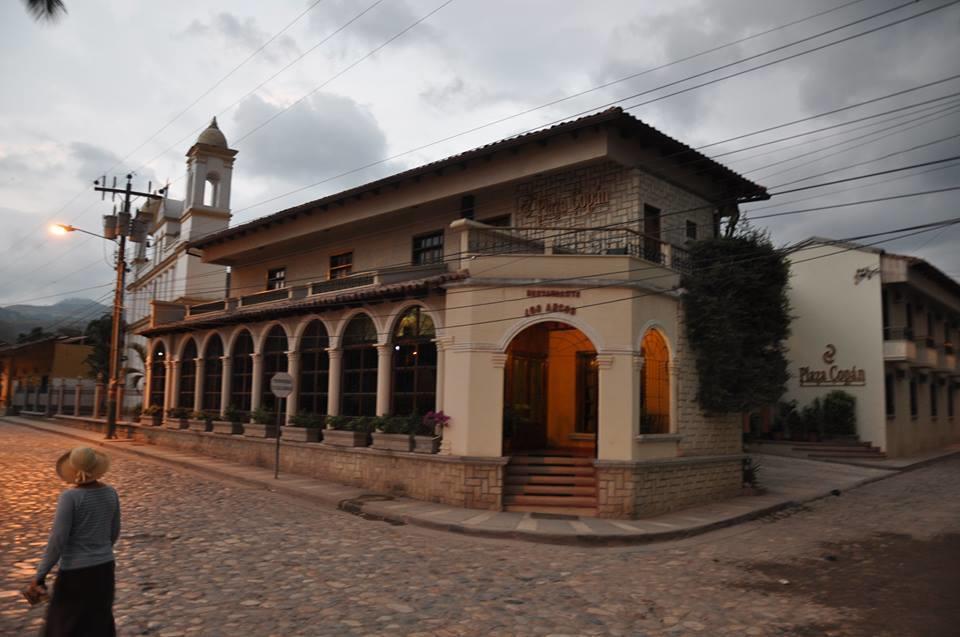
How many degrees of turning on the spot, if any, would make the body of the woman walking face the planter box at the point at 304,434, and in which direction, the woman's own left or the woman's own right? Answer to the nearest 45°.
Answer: approximately 45° to the woman's own right

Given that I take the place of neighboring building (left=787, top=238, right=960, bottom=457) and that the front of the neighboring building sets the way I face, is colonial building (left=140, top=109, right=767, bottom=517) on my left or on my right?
on my right

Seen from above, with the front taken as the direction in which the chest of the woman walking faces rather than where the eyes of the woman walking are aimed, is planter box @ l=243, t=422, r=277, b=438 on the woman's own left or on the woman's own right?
on the woman's own right

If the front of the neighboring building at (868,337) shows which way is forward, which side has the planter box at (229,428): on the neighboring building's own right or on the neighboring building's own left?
on the neighboring building's own right

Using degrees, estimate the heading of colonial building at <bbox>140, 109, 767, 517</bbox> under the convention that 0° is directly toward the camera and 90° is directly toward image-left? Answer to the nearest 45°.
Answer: approximately 0°

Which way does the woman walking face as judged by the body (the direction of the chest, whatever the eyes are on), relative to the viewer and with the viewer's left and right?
facing away from the viewer and to the left of the viewer

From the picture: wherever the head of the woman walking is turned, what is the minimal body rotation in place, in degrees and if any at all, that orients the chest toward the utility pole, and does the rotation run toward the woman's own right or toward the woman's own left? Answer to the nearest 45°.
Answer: approximately 45° to the woman's own right

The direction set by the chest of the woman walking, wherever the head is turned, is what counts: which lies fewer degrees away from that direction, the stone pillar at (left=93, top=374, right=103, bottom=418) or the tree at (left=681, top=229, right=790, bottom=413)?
the stone pillar

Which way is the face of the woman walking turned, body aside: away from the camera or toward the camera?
away from the camera

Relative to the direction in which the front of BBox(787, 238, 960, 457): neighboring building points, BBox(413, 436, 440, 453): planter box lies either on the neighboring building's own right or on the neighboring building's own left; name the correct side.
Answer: on the neighboring building's own right

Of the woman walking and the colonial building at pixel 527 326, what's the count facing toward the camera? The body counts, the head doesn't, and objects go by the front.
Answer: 1
